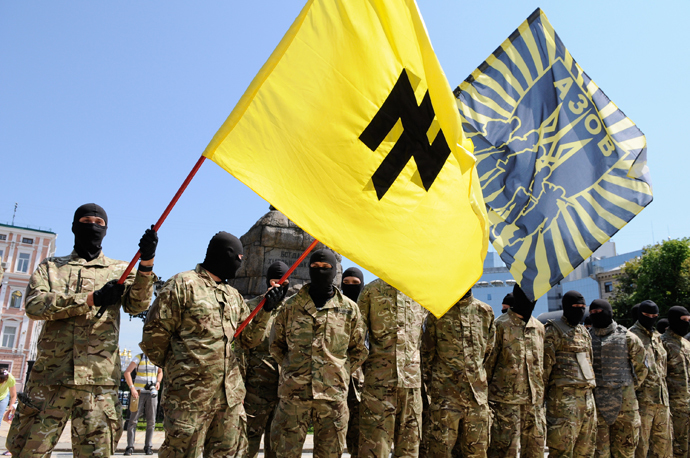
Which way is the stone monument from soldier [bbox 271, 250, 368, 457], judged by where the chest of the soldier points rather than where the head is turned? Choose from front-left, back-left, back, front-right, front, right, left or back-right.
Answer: back

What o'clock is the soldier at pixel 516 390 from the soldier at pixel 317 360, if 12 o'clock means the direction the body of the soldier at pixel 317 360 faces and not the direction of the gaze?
the soldier at pixel 516 390 is roughly at 8 o'clock from the soldier at pixel 317 360.

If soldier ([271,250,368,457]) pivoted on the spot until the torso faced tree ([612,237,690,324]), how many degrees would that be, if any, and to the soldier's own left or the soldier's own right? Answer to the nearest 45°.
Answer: approximately 135° to the soldier's own left

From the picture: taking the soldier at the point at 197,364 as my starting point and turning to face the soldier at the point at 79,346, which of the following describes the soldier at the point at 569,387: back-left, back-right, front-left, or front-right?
back-right
